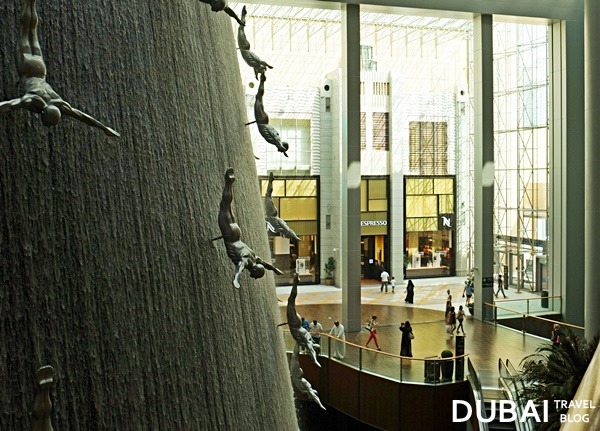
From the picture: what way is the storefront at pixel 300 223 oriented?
toward the camera

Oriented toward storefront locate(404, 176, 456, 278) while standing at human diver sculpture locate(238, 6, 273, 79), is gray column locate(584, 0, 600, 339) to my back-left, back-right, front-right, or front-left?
front-right

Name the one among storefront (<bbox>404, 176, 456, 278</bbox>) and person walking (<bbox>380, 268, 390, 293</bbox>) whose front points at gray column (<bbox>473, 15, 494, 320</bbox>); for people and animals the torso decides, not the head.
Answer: the storefront

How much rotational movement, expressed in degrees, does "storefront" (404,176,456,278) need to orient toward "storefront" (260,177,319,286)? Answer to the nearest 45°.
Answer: approximately 45° to its right

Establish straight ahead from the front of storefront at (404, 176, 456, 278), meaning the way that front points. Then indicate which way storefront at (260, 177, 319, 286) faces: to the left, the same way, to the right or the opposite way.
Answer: the same way

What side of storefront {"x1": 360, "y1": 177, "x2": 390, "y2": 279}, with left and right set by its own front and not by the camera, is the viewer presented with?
front

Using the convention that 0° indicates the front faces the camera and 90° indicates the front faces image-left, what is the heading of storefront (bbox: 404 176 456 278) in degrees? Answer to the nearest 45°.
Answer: approximately 0°

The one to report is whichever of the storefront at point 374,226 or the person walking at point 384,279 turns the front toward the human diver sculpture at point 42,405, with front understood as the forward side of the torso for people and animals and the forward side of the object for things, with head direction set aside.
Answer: the storefront

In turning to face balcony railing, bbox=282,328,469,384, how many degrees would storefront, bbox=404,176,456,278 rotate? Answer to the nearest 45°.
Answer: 0° — it already faces it

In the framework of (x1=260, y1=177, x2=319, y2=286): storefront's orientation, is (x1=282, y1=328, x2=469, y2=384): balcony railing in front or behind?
in front

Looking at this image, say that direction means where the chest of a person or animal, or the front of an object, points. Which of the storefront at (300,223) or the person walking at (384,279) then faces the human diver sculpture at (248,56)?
the storefront

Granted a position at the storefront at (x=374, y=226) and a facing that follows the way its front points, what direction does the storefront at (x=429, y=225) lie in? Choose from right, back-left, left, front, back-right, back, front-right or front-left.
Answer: back-left

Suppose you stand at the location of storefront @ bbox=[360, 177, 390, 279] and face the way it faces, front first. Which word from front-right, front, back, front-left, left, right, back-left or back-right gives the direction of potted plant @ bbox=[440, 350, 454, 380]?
front

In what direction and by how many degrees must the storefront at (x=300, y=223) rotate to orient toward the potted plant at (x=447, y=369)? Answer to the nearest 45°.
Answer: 0° — it already faces it

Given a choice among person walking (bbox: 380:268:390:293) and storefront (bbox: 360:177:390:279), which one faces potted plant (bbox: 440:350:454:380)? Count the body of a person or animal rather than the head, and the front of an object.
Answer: the storefront

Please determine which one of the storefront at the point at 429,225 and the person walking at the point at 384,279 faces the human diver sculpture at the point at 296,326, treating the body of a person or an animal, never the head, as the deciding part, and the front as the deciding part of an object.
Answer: the storefront

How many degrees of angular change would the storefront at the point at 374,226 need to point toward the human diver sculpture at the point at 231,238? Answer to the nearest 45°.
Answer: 0° — it already faces it

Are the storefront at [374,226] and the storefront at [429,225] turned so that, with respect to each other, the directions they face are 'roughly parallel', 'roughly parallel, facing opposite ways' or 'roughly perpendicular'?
roughly parallel

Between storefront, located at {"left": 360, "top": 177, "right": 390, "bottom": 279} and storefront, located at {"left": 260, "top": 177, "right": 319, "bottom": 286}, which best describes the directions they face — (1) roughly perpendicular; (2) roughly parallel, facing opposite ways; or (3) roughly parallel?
roughly parallel
